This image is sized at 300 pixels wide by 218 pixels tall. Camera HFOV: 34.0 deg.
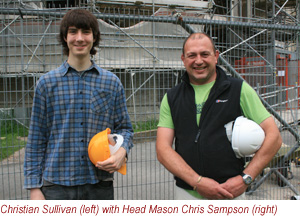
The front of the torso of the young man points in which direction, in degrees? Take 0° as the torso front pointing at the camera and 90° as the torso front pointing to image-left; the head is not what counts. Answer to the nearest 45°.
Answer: approximately 0°
